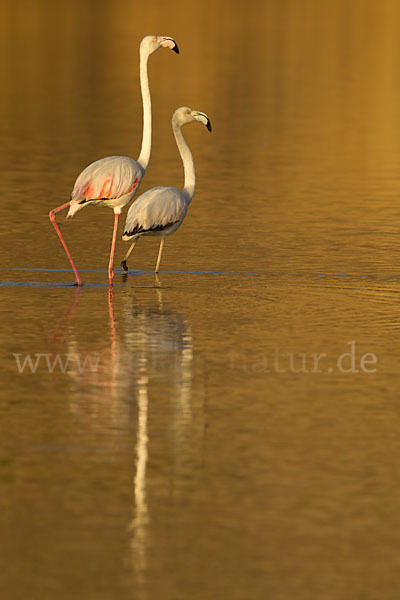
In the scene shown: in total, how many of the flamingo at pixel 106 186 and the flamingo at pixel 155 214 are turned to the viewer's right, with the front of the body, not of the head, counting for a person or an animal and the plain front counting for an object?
2

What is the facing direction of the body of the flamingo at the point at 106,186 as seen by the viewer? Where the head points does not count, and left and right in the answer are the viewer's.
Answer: facing to the right of the viewer

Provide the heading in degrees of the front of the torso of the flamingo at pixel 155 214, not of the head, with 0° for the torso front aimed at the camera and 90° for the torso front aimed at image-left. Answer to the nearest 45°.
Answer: approximately 270°
